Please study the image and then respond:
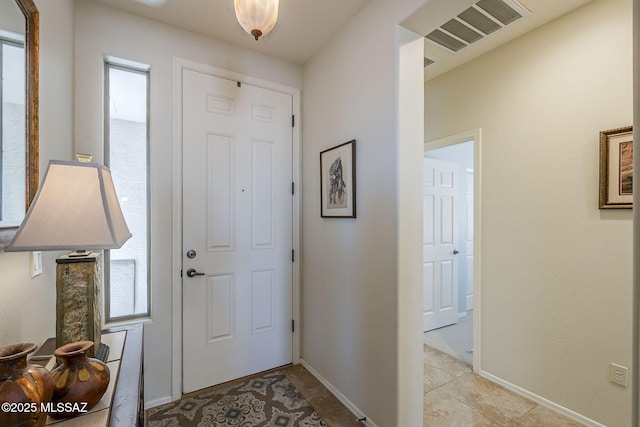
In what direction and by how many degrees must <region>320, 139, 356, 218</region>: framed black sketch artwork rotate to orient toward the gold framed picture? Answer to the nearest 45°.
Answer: approximately 135° to its left

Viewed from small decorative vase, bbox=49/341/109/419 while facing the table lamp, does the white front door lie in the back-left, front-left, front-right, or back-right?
front-right

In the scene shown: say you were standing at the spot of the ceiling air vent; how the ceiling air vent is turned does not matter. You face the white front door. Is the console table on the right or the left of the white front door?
left

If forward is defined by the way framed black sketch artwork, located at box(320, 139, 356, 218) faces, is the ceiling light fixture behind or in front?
in front

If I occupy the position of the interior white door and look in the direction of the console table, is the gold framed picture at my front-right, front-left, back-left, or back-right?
front-left

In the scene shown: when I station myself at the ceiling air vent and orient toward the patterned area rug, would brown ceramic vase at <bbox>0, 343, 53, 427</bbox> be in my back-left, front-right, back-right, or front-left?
front-left

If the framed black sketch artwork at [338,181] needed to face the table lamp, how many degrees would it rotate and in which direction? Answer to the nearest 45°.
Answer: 0° — it already faces it

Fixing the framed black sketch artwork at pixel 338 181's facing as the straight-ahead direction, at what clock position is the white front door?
The white front door is roughly at 2 o'clock from the framed black sketch artwork.

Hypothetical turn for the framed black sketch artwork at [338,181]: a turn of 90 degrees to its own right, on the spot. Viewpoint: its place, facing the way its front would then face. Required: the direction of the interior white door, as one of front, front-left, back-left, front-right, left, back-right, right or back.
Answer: right

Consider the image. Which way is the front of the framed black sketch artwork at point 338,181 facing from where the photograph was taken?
facing the viewer and to the left of the viewer

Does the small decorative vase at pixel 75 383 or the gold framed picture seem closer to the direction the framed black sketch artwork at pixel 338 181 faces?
the small decorative vase
